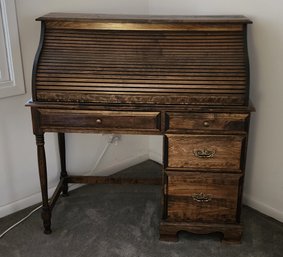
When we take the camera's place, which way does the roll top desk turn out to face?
facing the viewer
